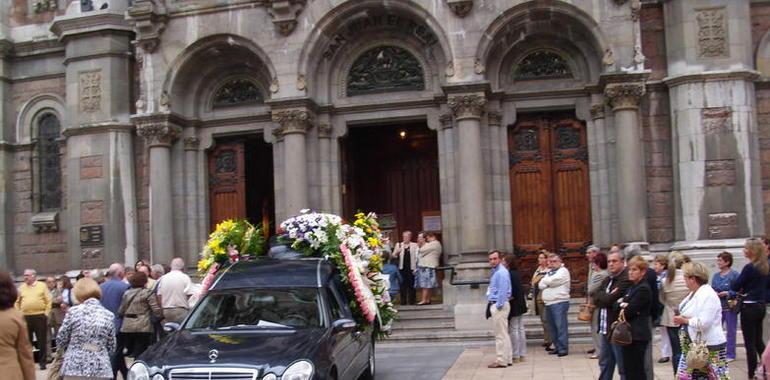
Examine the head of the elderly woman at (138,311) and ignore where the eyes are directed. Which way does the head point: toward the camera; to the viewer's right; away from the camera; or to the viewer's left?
away from the camera

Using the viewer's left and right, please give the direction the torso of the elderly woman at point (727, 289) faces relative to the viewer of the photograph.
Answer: facing the viewer and to the left of the viewer

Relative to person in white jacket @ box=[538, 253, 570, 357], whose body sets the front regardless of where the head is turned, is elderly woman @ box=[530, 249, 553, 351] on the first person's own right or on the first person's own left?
on the first person's own right

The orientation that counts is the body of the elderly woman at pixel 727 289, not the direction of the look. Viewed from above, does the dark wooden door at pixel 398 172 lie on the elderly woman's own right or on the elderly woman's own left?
on the elderly woman's own right

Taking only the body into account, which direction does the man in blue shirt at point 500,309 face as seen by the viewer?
to the viewer's left

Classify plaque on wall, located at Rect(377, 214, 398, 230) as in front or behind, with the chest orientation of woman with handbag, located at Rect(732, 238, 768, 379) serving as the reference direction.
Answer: in front

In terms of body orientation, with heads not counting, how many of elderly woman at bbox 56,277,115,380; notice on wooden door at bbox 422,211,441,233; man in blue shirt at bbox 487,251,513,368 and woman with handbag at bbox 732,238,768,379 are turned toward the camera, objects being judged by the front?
1

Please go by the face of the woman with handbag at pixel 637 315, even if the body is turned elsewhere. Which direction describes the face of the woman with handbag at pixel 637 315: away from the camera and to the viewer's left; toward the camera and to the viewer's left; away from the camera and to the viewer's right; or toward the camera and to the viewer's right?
toward the camera and to the viewer's left

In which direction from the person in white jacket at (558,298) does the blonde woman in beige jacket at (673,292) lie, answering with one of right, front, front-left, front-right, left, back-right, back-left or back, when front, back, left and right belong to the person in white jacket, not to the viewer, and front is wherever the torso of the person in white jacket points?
left

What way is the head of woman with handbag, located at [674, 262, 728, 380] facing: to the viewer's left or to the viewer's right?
to the viewer's left

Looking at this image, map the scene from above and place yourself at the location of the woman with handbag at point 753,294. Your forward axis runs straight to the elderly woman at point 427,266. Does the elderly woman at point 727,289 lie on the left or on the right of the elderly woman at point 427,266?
right

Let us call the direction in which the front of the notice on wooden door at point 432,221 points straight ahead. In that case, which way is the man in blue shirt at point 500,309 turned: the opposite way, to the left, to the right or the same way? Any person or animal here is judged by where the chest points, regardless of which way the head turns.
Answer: to the right

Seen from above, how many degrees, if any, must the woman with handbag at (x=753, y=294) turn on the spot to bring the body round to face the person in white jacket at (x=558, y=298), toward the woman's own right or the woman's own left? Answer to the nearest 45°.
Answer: approximately 45° to the woman's own right

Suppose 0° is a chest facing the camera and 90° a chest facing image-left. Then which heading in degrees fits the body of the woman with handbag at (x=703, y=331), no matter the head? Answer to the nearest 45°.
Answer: approximately 90°

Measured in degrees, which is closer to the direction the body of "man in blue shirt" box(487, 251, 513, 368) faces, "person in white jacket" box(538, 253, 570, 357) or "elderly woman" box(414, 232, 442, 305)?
the elderly woman
